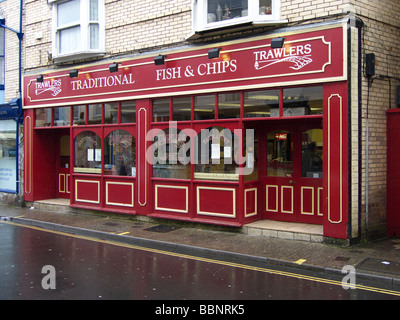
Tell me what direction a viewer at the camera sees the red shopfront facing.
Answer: facing the viewer and to the left of the viewer
